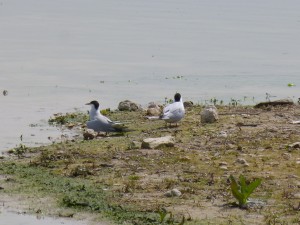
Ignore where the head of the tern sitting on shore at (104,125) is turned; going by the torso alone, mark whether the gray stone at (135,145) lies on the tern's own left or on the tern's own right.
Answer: on the tern's own left

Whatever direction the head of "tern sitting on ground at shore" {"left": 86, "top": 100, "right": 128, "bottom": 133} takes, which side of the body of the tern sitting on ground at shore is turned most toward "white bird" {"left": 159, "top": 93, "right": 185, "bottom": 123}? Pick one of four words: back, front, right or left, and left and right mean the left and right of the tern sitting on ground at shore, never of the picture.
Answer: back

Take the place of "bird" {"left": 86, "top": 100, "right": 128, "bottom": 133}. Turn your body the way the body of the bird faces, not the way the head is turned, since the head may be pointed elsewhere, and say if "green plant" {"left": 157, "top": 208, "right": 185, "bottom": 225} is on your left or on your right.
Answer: on your left

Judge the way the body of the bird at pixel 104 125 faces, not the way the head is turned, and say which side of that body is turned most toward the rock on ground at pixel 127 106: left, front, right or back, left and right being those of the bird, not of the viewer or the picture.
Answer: right

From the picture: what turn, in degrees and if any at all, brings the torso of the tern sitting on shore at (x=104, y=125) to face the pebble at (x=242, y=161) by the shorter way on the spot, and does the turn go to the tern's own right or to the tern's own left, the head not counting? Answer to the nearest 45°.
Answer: approximately 135° to the tern's own left

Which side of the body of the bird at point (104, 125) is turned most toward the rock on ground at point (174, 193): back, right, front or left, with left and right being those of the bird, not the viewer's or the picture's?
left

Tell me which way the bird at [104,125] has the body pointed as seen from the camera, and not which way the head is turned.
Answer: to the viewer's left
